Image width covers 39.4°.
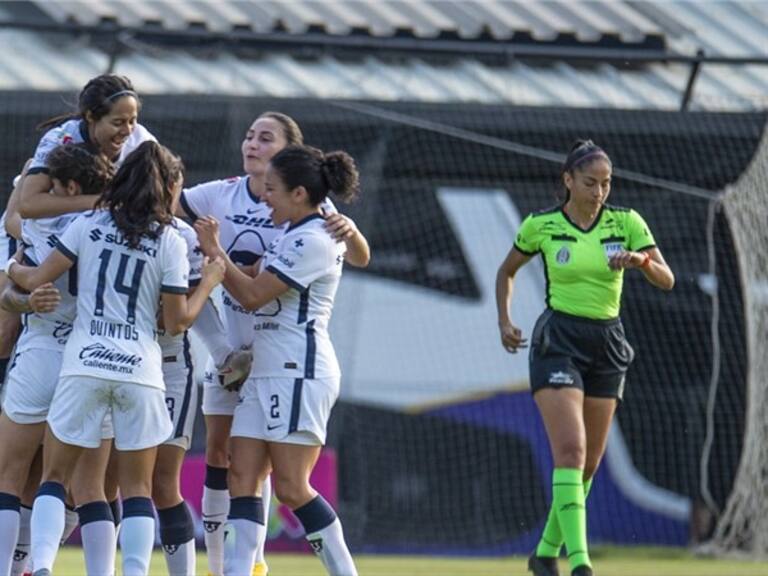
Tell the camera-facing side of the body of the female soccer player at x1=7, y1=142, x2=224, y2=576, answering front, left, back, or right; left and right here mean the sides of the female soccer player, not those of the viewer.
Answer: back

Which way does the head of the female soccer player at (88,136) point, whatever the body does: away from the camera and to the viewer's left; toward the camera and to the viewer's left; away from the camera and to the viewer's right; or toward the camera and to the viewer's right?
toward the camera and to the viewer's right

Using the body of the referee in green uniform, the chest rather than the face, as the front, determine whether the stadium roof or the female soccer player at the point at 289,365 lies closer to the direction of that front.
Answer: the female soccer player

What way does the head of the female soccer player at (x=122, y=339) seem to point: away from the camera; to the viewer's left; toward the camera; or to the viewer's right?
away from the camera
